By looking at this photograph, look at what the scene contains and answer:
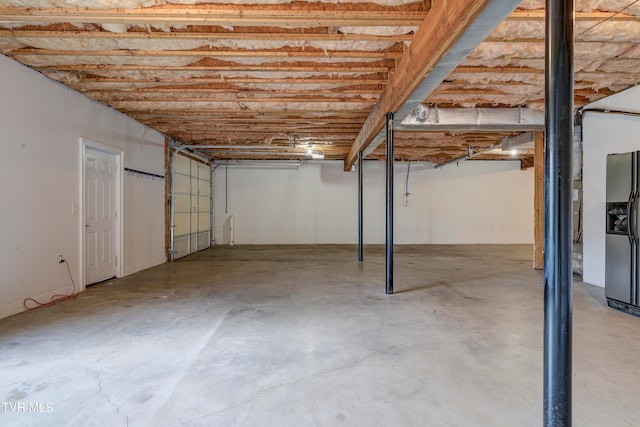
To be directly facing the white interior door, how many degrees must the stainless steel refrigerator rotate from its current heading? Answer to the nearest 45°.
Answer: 0° — it already faces it

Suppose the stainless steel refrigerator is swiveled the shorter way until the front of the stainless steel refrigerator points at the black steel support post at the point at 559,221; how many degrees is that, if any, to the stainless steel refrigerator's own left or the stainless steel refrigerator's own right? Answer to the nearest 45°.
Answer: approximately 45° to the stainless steel refrigerator's own left

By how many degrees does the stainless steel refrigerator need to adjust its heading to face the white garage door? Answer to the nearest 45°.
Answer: approximately 45° to its right

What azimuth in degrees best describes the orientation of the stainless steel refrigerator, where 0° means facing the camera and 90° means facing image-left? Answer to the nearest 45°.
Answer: approximately 45°

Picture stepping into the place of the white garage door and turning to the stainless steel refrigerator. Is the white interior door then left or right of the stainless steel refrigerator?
right

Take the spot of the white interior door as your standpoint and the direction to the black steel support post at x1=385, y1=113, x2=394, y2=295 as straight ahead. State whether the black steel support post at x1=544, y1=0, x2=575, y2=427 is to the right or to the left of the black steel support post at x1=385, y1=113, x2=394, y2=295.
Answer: right
